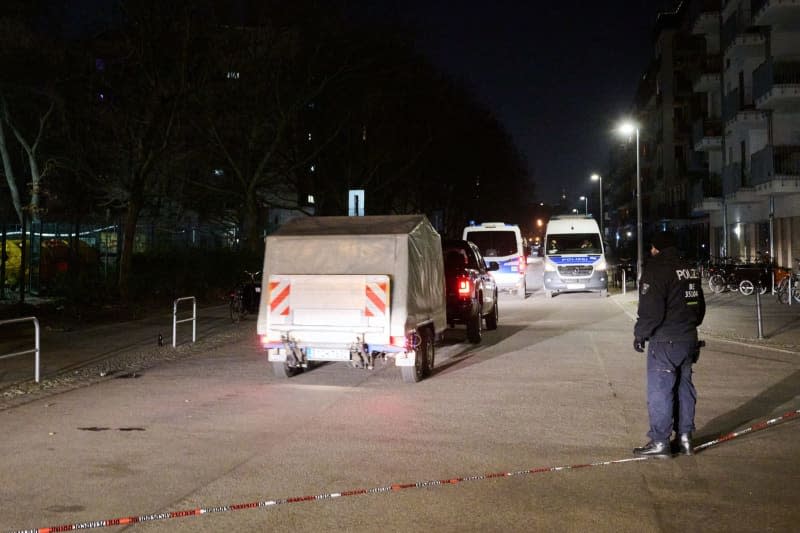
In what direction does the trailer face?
away from the camera

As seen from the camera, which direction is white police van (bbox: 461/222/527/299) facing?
away from the camera

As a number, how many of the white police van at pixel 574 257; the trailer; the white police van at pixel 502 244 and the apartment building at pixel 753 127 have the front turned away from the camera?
2

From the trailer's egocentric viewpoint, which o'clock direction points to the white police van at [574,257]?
The white police van is roughly at 1 o'clock from the trailer.

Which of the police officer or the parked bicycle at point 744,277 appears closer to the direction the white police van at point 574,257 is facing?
the police officer

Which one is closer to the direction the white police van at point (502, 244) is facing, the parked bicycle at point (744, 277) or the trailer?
the parked bicycle

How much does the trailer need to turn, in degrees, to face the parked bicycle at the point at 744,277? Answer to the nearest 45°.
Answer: approximately 45° to its right

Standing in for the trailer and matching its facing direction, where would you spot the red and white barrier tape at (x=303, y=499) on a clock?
The red and white barrier tape is roughly at 6 o'clock from the trailer.

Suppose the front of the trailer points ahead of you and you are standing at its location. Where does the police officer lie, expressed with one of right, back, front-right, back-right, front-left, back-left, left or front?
back-right
